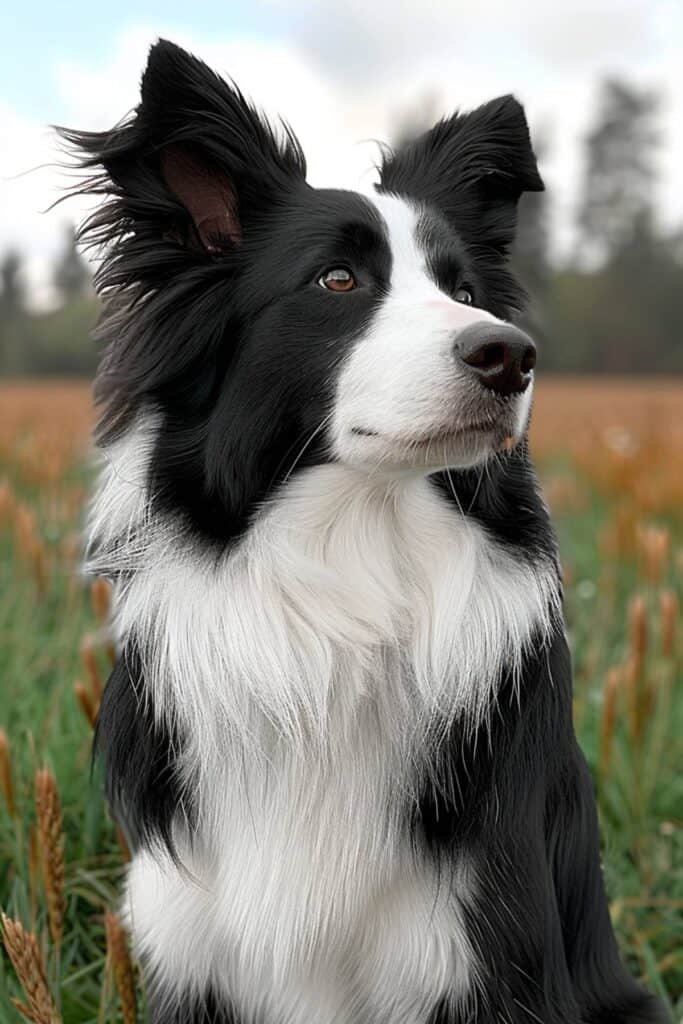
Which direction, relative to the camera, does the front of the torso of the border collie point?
toward the camera

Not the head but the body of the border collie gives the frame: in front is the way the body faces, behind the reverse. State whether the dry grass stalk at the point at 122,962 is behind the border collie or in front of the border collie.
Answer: in front

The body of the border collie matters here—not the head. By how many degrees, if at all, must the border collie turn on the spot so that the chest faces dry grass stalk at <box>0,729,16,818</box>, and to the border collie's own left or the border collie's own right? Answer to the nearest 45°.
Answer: approximately 90° to the border collie's own right

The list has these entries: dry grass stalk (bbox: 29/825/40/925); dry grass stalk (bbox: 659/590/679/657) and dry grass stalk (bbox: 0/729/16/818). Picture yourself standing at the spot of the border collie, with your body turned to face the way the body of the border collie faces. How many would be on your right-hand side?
2

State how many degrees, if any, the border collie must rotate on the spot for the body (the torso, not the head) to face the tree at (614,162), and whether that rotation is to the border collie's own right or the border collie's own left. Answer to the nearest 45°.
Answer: approximately 180°

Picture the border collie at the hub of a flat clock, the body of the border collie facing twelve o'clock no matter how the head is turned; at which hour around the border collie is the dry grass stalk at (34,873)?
The dry grass stalk is roughly at 3 o'clock from the border collie.

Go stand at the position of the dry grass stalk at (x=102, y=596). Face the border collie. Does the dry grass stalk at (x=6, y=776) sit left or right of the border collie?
right

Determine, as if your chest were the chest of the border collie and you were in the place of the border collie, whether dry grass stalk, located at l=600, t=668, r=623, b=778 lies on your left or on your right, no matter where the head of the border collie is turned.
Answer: on your left

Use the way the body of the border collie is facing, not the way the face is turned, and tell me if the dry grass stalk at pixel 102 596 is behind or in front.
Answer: behind

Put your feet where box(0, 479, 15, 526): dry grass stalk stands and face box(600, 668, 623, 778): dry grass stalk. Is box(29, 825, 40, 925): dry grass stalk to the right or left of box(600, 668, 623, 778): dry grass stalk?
right

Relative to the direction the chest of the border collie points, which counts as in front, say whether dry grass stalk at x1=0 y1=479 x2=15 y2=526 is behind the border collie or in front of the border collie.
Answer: behind

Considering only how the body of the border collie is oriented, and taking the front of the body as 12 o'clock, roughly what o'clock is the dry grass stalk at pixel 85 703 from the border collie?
The dry grass stalk is roughly at 4 o'clock from the border collie.
